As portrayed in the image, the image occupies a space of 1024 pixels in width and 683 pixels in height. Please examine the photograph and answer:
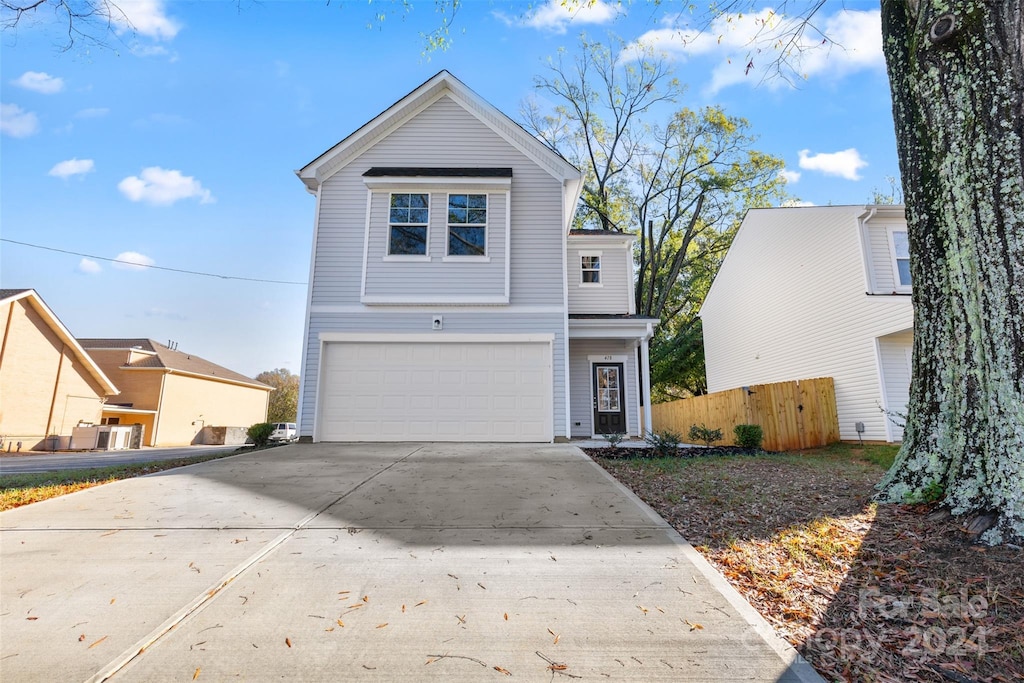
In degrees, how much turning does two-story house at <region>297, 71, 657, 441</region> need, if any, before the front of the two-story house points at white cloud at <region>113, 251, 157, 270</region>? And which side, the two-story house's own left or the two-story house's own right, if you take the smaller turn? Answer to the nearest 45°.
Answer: approximately 135° to the two-story house's own right

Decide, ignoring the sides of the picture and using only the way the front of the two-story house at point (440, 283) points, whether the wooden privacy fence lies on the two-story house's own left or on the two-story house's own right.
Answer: on the two-story house's own left

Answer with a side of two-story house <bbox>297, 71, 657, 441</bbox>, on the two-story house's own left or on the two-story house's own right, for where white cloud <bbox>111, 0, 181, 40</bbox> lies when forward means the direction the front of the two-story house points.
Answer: on the two-story house's own right

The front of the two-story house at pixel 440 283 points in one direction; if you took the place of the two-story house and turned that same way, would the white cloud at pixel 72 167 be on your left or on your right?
on your right

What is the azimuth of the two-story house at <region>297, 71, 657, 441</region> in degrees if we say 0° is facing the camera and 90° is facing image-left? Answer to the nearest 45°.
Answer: approximately 0°

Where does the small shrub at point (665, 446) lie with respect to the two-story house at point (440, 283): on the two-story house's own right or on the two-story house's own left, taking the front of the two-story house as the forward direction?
on the two-story house's own left

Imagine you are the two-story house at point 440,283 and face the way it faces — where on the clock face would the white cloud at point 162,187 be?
The white cloud is roughly at 4 o'clock from the two-story house.

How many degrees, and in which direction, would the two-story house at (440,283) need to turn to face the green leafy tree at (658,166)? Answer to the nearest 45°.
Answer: approximately 135° to its left

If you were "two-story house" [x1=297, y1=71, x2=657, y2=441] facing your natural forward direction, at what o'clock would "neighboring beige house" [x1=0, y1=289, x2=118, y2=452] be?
The neighboring beige house is roughly at 4 o'clock from the two-story house.

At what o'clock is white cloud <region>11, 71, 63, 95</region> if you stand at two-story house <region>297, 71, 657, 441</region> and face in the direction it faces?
The white cloud is roughly at 5 o'clock from the two-story house.

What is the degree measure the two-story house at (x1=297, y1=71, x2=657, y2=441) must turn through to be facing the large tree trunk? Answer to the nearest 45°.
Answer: approximately 45° to its left
